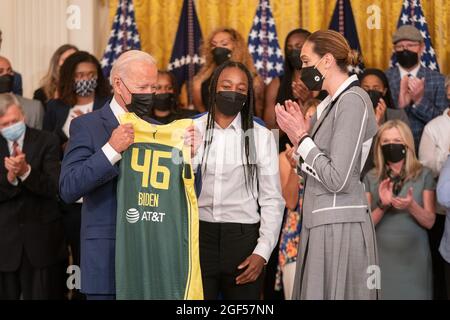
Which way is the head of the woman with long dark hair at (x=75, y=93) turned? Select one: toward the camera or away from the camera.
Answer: toward the camera

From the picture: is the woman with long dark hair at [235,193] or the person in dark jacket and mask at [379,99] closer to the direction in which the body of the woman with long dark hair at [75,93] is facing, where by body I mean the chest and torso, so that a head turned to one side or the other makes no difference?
the woman with long dark hair

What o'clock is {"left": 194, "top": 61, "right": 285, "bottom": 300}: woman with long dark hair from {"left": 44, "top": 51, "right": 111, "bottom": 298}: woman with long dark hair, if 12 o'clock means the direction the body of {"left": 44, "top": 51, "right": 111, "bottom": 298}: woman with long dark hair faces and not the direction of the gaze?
{"left": 194, "top": 61, "right": 285, "bottom": 300}: woman with long dark hair is roughly at 11 o'clock from {"left": 44, "top": 51, "right": 111, "bottom": 298}: woman with long dark hair.

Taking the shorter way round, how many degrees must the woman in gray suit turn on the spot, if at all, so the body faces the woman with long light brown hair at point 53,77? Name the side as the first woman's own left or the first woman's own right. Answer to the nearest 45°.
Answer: approximately 45° to the first woman's own right

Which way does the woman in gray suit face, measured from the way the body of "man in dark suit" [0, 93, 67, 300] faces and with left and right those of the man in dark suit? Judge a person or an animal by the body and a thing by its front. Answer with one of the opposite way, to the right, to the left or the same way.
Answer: to the right

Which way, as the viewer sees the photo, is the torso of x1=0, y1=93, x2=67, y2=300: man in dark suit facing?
toward the camera

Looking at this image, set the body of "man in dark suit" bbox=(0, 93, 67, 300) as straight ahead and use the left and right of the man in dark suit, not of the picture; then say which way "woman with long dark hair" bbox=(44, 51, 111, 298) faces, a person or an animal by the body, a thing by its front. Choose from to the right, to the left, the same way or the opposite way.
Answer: the same way

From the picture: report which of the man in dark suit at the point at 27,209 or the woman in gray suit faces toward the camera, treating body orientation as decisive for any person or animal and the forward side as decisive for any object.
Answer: the man in dark suit

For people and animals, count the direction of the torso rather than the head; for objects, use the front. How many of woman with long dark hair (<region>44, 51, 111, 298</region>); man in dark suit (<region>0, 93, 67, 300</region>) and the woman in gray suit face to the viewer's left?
1

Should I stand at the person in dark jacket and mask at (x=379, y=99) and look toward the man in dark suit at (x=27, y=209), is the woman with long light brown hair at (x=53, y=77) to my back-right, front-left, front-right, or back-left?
front-right

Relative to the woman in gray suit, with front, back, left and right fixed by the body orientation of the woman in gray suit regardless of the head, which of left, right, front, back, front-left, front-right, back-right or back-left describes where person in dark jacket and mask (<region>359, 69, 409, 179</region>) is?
right

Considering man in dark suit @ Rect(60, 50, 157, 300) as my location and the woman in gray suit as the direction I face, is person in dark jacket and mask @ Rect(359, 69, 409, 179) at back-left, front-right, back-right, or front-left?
front-left

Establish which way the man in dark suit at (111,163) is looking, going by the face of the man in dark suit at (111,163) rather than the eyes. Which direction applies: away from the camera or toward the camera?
toward the camera

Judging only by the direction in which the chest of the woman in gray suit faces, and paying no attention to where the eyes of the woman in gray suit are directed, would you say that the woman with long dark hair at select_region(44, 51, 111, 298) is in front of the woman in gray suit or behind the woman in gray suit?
in front

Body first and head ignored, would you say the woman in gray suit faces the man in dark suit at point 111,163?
yes

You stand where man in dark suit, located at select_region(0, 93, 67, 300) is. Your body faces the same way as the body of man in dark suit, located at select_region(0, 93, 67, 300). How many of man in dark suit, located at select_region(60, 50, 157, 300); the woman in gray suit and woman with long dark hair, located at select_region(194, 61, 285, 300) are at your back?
0

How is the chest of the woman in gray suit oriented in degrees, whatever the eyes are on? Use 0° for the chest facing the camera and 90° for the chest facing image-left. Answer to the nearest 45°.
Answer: approximately 90°
